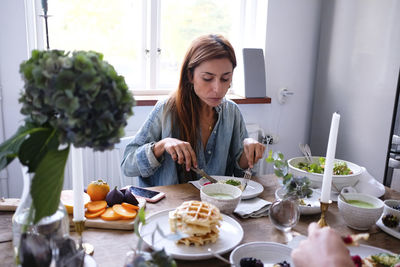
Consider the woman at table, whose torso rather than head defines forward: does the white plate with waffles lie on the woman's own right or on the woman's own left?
on the woman's own right

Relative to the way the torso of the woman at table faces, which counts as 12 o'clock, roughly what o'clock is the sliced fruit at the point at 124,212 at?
The sliced fruit is roughly at 2 o'clock from the woman at table.

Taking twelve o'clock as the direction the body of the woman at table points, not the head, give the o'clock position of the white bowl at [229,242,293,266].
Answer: The white bowl is roughly at 1 o'clock from the woman at table.

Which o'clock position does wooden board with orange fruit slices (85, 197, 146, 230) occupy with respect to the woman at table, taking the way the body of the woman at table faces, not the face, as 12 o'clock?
The wooden board with orange fruit slices is roughly at 2 o'clock from the woman at table.

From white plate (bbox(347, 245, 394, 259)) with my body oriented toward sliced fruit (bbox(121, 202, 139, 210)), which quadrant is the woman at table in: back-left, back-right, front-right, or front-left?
front-right

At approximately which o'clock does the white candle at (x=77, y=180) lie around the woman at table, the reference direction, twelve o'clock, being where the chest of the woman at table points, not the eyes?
The white candle is roughly at 2 o'clock from the woman at table.

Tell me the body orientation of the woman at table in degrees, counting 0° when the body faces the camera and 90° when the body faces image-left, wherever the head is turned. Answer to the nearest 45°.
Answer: approximately 315°

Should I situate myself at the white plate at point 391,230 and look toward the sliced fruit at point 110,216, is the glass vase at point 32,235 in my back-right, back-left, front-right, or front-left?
front-left

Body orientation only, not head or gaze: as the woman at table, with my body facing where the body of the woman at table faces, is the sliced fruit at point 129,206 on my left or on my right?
on my right
